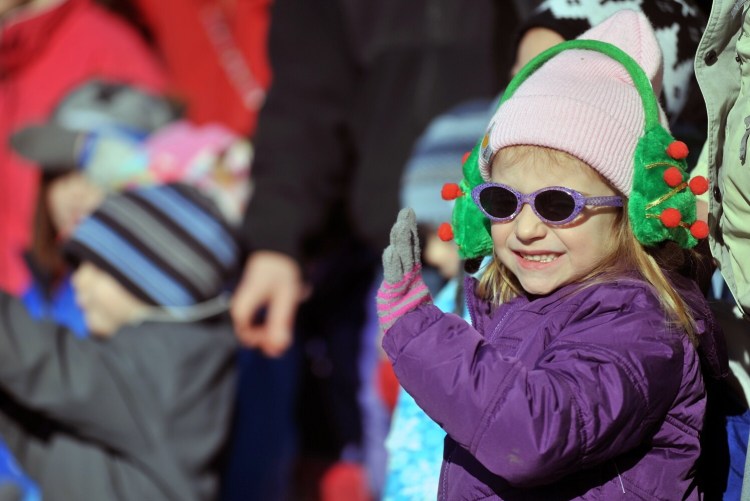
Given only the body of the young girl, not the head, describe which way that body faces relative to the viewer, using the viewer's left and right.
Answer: facing the viewer and to the left of the viewer
